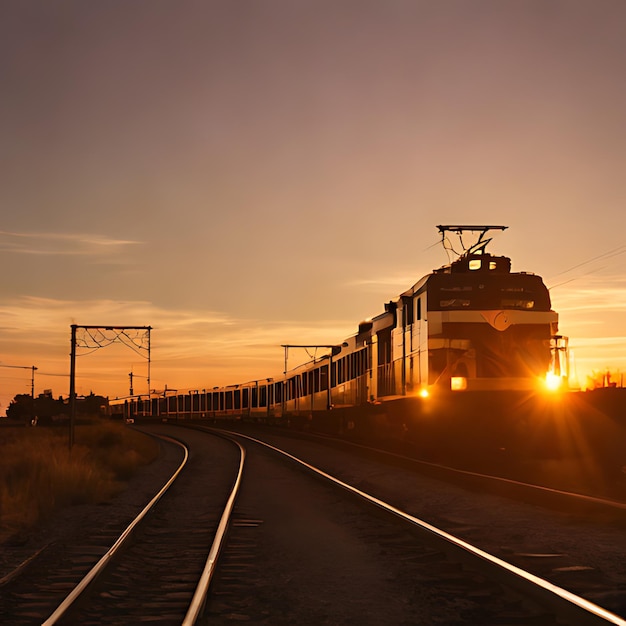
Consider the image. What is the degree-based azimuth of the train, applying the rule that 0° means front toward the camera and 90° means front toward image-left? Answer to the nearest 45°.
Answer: approximately 315°
